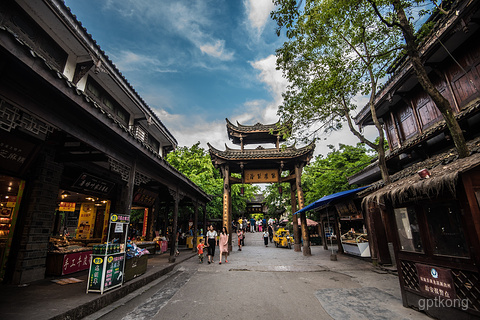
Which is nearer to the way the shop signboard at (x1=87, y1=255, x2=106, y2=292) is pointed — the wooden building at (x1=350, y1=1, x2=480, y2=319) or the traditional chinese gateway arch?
the wooden building

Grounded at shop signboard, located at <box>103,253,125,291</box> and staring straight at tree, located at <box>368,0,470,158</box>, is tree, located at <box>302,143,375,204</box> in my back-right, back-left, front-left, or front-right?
front-left

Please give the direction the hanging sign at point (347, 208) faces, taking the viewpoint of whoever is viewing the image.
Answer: facing the viewer and to the left of the viewer

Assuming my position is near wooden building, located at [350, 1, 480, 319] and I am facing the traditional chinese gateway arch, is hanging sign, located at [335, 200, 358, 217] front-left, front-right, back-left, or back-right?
front-right

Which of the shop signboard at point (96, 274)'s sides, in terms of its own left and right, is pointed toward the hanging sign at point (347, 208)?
left

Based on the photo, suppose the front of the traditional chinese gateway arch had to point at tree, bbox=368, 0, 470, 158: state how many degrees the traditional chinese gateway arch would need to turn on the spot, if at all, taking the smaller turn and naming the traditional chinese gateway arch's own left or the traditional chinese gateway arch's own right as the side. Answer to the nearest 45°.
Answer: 0° — it already faces it

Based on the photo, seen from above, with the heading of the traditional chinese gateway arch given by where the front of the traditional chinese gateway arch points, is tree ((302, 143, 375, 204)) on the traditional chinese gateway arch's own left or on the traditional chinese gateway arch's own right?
on the traditional chinese gateway arch's own left

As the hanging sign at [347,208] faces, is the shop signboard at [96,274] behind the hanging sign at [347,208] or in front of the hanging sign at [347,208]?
in front

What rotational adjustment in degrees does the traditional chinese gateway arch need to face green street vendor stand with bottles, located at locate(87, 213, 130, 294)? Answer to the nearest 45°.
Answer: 0° — it already faces it

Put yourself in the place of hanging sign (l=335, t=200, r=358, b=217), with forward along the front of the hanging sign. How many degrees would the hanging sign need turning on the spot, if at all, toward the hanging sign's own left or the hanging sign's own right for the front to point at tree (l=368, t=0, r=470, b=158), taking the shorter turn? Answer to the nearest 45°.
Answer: approximately 45° to the hanging sign's own left

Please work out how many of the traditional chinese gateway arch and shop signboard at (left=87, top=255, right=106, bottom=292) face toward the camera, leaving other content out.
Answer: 2

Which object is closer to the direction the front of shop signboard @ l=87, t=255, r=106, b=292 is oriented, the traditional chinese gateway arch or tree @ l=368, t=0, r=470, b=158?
the tree

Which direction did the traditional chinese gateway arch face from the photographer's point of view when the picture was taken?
facing the viewer

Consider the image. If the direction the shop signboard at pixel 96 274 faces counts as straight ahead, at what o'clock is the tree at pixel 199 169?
The tree is roughly at 7 o'clock from the shop signboard.

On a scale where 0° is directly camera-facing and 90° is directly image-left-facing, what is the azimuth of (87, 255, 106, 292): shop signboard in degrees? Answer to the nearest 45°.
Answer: approximately 0°
